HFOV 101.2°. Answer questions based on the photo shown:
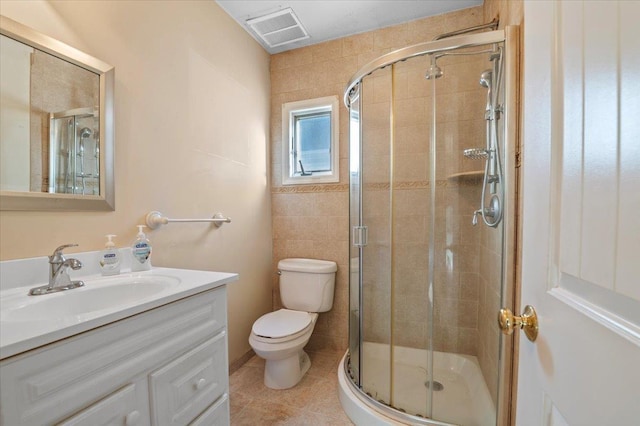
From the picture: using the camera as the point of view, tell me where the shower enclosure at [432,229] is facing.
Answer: facing the viewer and to the left of the viewer

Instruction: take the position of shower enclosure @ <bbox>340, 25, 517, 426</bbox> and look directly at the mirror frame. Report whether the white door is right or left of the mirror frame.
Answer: left

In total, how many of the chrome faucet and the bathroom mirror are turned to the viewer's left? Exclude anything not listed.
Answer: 0

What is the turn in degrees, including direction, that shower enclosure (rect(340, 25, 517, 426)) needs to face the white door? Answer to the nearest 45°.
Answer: approximately 45° to its left

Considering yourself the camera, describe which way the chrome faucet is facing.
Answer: facing the viewer and to the right of the viewer

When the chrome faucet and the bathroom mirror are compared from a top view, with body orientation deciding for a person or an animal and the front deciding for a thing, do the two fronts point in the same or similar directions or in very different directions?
same or similar directions

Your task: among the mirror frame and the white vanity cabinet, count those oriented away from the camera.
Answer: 0

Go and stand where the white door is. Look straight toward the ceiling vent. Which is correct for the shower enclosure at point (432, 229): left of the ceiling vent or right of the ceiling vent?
right

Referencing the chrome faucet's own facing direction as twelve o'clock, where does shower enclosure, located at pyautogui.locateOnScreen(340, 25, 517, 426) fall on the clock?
The shower enclosure is roughly at 11 o'clock from the chrome faucet.

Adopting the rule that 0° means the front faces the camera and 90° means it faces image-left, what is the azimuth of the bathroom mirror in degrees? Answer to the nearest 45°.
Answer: approximately 315°

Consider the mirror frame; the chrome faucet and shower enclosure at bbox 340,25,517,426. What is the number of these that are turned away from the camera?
0

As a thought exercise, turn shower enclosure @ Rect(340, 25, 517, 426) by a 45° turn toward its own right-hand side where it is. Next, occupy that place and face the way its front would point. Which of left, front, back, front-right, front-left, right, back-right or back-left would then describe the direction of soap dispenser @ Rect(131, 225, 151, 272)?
front-left

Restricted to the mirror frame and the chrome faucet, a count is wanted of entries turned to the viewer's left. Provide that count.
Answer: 0

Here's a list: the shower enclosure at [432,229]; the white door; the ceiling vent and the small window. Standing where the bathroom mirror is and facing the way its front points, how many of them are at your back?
0

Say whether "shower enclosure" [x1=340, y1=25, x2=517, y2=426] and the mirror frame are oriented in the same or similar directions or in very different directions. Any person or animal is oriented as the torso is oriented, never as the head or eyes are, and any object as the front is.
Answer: very different directions
